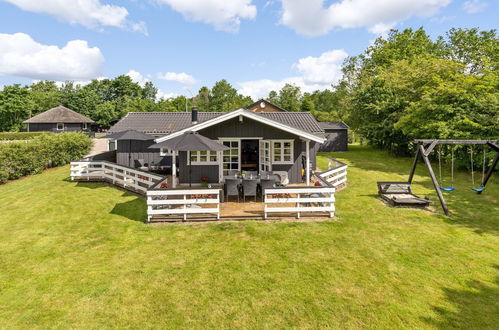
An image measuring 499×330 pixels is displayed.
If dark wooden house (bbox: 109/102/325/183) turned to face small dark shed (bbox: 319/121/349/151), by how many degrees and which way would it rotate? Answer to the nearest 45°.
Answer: approximately 135° to its left

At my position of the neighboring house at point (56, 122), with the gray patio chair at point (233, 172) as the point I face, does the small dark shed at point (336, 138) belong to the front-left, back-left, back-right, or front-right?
front-left

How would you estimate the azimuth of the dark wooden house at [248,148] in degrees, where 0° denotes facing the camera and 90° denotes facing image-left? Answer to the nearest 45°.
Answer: approximately 0°

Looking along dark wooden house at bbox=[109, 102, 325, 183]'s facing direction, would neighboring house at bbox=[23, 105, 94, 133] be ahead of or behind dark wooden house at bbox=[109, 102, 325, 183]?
behind

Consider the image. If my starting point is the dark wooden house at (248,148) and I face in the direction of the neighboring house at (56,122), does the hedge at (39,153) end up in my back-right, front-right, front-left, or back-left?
front-left

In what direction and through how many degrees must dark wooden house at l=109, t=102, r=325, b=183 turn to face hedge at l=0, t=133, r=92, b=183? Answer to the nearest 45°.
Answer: approximately 135° to its right
